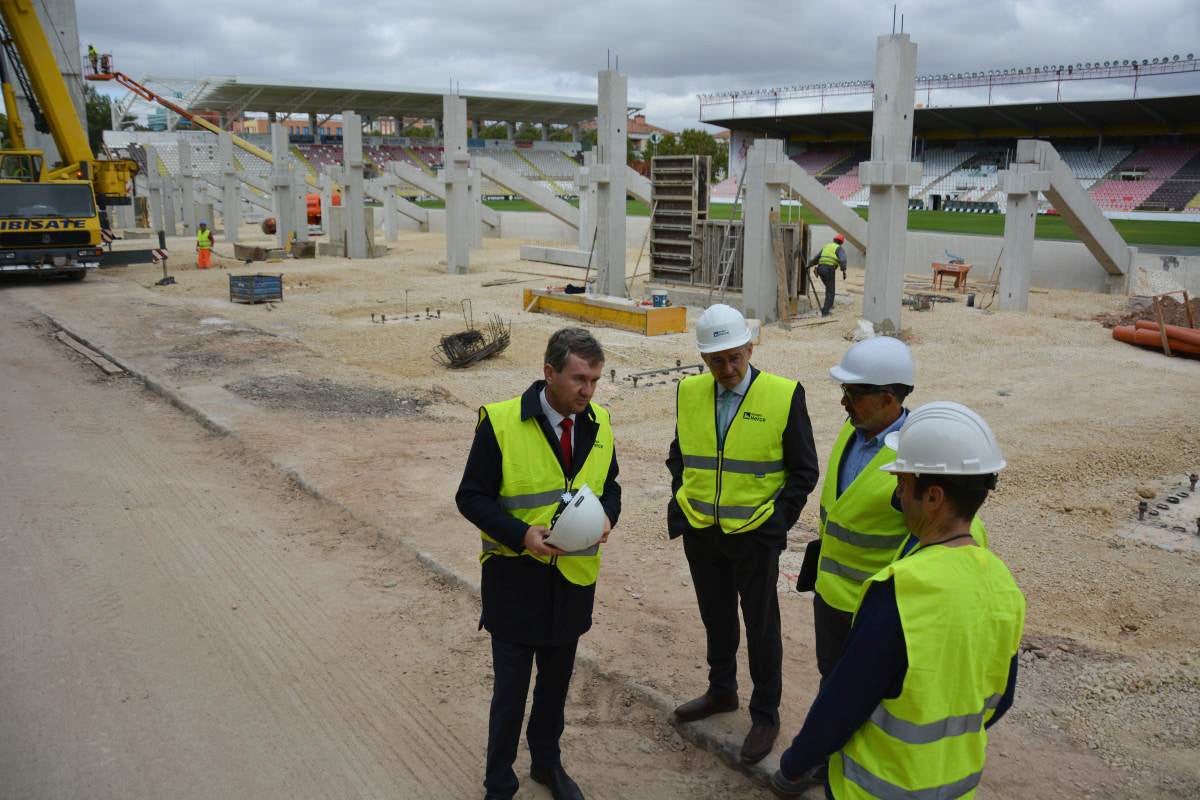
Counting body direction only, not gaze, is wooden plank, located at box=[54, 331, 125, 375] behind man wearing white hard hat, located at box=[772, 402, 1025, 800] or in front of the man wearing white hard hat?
in front

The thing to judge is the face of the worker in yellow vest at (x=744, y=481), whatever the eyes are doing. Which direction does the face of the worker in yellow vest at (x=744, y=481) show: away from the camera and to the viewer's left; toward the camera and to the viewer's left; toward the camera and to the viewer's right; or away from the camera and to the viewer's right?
toward the camera and to the viewer's left

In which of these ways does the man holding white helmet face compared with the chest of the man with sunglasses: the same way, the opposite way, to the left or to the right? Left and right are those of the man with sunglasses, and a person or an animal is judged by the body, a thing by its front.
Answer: to the left

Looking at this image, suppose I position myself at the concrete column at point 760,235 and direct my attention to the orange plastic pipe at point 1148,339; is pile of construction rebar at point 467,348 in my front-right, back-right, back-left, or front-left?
back-right

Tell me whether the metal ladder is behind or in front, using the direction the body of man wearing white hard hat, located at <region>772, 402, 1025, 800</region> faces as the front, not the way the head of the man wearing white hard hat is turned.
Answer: in front

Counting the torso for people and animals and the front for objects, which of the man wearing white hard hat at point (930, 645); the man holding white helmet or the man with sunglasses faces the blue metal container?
the man wearing white hard hat

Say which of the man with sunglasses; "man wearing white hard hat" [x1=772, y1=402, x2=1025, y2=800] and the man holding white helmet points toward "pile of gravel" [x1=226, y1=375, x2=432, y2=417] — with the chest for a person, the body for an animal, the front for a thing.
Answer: the man wearing white hard hat

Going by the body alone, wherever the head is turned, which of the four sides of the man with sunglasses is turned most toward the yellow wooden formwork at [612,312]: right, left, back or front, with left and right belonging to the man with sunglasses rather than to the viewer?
right

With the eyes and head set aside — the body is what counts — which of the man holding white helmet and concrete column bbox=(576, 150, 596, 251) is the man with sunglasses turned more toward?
the man holding white helmet

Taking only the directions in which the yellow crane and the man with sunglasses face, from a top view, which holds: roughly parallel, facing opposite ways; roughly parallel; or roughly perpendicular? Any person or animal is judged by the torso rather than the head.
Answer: roughly perpendicular

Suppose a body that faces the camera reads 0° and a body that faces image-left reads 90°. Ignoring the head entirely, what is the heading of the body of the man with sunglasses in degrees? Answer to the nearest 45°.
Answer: approximately 45°

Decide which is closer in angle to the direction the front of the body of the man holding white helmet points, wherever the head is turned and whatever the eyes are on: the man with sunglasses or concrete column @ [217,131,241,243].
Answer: the man with sunglasses

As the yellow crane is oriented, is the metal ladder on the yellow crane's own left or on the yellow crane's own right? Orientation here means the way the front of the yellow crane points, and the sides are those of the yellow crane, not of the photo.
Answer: on the yellow crane's own left

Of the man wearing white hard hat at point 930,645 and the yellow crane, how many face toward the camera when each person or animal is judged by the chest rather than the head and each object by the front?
1
